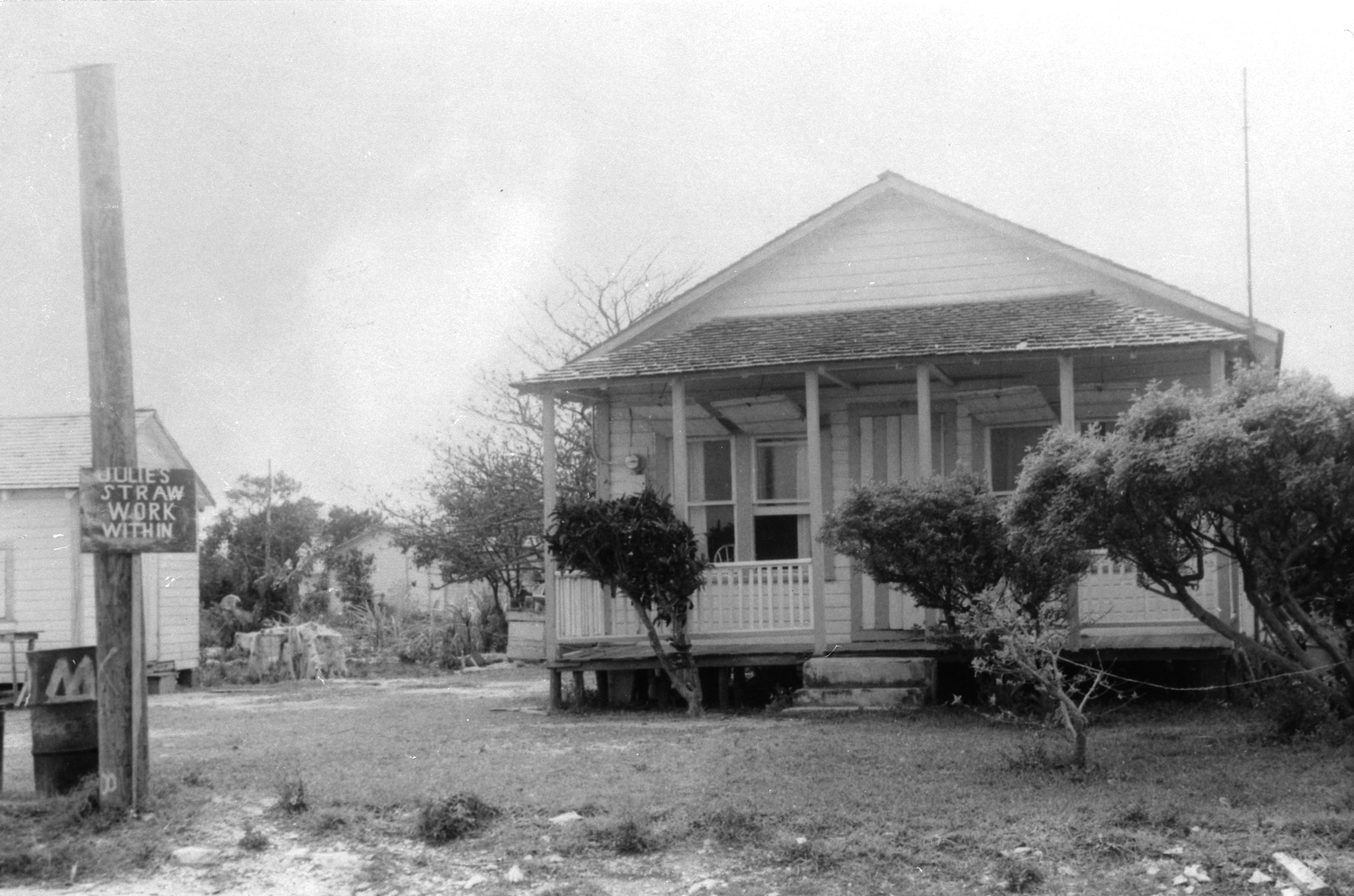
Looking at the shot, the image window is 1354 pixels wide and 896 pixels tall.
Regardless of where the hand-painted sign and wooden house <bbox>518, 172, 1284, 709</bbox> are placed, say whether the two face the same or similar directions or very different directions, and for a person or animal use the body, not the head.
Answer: same or similar directions

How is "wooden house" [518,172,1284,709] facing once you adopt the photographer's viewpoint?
facing the viewer

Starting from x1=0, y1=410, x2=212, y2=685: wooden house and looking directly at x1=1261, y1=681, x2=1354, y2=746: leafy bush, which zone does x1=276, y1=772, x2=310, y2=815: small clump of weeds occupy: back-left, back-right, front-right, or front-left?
front-right

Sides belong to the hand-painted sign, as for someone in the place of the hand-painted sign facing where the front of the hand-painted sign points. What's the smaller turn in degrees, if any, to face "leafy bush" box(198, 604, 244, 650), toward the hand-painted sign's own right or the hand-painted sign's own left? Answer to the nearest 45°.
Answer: approximately 180°

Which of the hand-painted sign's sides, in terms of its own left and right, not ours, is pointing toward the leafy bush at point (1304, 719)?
left

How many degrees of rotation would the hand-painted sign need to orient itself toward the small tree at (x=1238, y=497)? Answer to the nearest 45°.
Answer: approximately 90° to its left

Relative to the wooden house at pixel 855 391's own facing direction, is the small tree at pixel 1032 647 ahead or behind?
ahead

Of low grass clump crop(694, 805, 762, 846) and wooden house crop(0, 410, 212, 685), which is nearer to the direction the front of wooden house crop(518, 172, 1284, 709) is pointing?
the low grass clump

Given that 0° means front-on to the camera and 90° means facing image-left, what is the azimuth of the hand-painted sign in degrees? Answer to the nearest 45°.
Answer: approximately 0°

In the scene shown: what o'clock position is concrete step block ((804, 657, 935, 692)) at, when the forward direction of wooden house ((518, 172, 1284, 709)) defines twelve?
The concrete step block is roughly at 12 o'clock from the wooden house.

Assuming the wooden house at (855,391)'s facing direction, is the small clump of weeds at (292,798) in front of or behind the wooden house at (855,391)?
in front

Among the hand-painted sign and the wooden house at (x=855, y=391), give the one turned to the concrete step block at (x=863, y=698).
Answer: the wooden house
